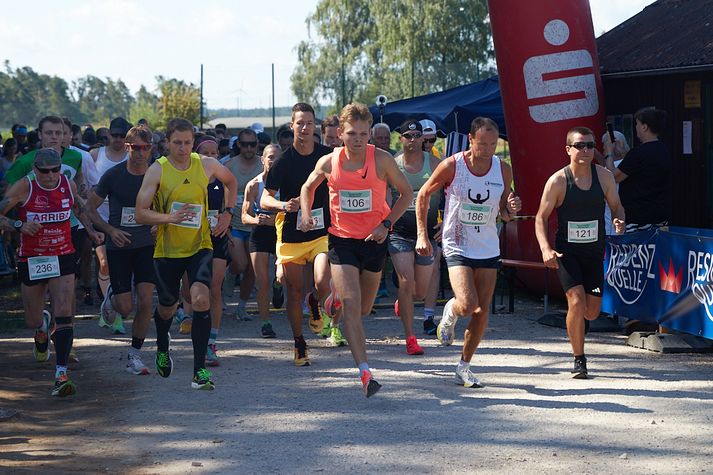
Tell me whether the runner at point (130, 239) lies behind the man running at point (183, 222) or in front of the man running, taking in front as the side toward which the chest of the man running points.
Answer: behind

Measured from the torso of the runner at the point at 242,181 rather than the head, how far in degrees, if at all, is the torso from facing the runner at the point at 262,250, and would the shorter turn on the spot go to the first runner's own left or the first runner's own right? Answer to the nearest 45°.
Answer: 0° — they already face them

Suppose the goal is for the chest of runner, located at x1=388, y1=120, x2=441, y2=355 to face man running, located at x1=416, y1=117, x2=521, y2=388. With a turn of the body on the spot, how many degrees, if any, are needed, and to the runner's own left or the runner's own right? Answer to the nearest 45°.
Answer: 0° — they already face them

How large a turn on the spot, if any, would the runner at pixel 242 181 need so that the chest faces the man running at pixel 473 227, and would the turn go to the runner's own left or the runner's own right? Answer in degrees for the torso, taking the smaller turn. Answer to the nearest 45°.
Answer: approximately 45° to the runner's own left

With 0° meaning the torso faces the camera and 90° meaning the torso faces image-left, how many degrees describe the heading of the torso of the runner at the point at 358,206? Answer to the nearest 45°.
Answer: approximately 0°

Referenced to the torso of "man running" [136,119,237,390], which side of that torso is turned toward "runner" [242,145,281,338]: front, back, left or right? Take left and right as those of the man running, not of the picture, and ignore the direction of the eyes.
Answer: back
